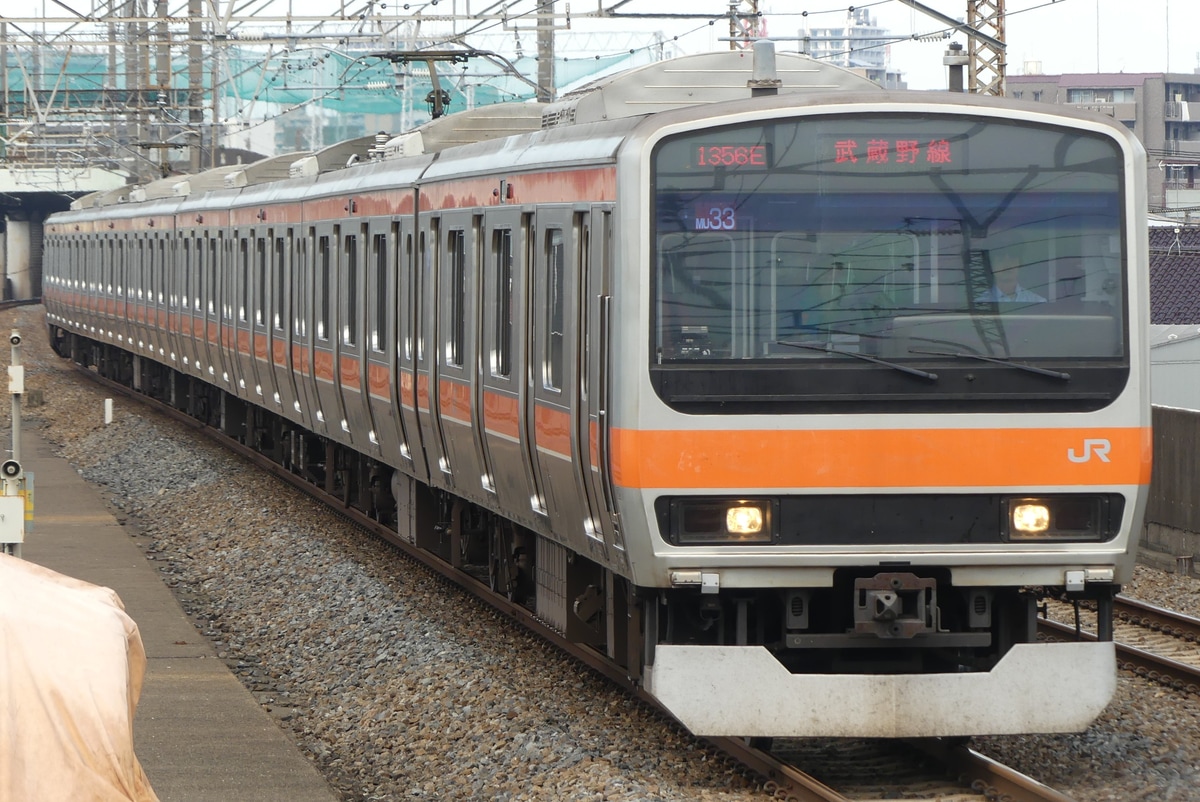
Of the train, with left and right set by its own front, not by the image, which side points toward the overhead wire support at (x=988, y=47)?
back

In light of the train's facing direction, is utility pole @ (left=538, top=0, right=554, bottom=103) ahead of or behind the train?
behind

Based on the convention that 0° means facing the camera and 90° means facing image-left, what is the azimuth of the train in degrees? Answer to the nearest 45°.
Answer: approximately 0°

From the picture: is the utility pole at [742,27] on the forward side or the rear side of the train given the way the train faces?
on the rear side
